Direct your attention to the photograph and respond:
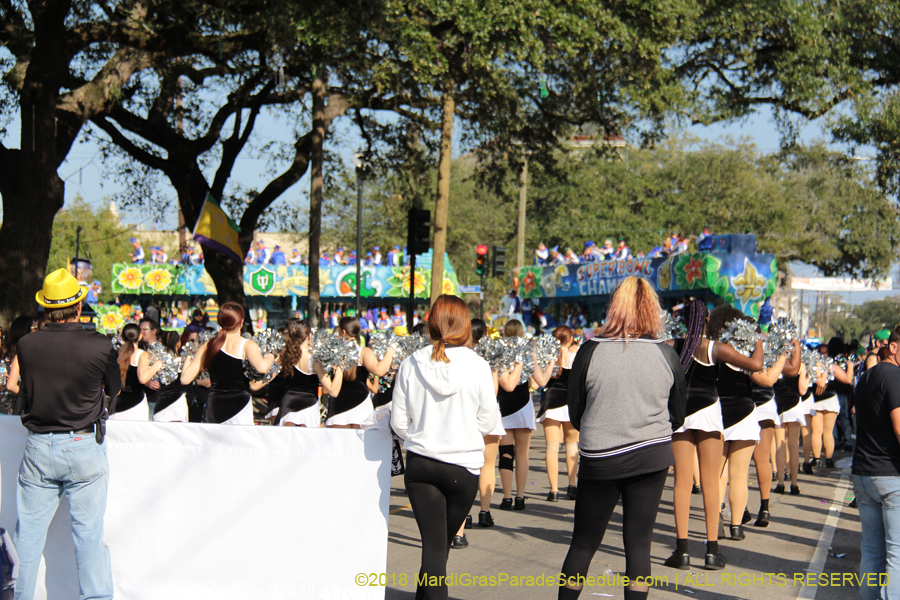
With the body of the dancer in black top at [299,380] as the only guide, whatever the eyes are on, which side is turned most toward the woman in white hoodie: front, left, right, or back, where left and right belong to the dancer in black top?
back

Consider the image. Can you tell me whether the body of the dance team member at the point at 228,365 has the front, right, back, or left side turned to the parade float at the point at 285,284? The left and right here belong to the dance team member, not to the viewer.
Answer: front

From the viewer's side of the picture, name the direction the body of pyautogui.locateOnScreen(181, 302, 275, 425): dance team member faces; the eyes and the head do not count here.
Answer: away from the camera

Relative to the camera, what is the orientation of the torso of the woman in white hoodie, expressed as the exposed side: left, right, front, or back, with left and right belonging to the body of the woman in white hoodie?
back

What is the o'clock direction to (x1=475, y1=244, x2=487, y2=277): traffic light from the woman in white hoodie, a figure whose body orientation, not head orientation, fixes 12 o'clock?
The traffic light is roughly at 12 o'clock from the woman in white hoodie.

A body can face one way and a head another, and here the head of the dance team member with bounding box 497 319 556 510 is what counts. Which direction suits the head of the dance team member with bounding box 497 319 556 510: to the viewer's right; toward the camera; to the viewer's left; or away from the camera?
away from the camera

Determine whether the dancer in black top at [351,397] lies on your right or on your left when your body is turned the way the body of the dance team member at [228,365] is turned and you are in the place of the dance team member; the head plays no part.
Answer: on your right

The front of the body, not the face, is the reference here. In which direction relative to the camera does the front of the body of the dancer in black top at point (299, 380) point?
away from the camera

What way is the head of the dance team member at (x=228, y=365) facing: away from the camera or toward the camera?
away from the camera
